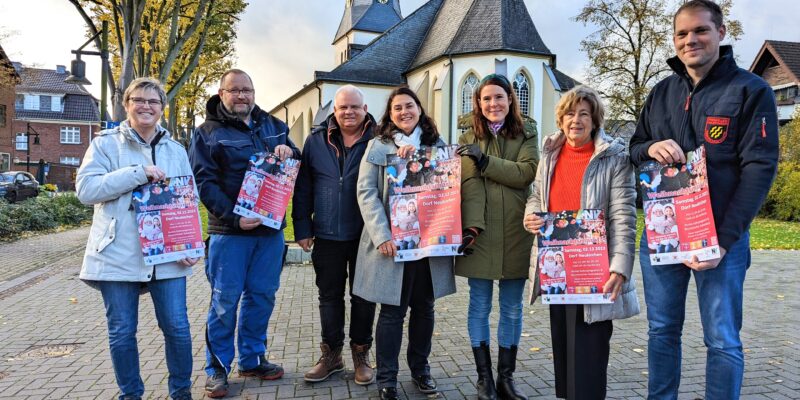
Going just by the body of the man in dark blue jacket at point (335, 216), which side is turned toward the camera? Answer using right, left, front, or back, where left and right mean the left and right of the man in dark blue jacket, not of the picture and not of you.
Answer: front

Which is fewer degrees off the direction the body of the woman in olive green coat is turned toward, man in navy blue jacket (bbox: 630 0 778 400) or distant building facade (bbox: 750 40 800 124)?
the man in navy blue jacket

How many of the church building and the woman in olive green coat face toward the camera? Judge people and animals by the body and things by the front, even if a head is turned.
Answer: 1

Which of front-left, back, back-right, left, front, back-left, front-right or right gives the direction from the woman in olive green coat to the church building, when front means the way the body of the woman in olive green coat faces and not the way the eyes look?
back

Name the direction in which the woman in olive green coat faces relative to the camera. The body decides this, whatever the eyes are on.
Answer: toward the camera
